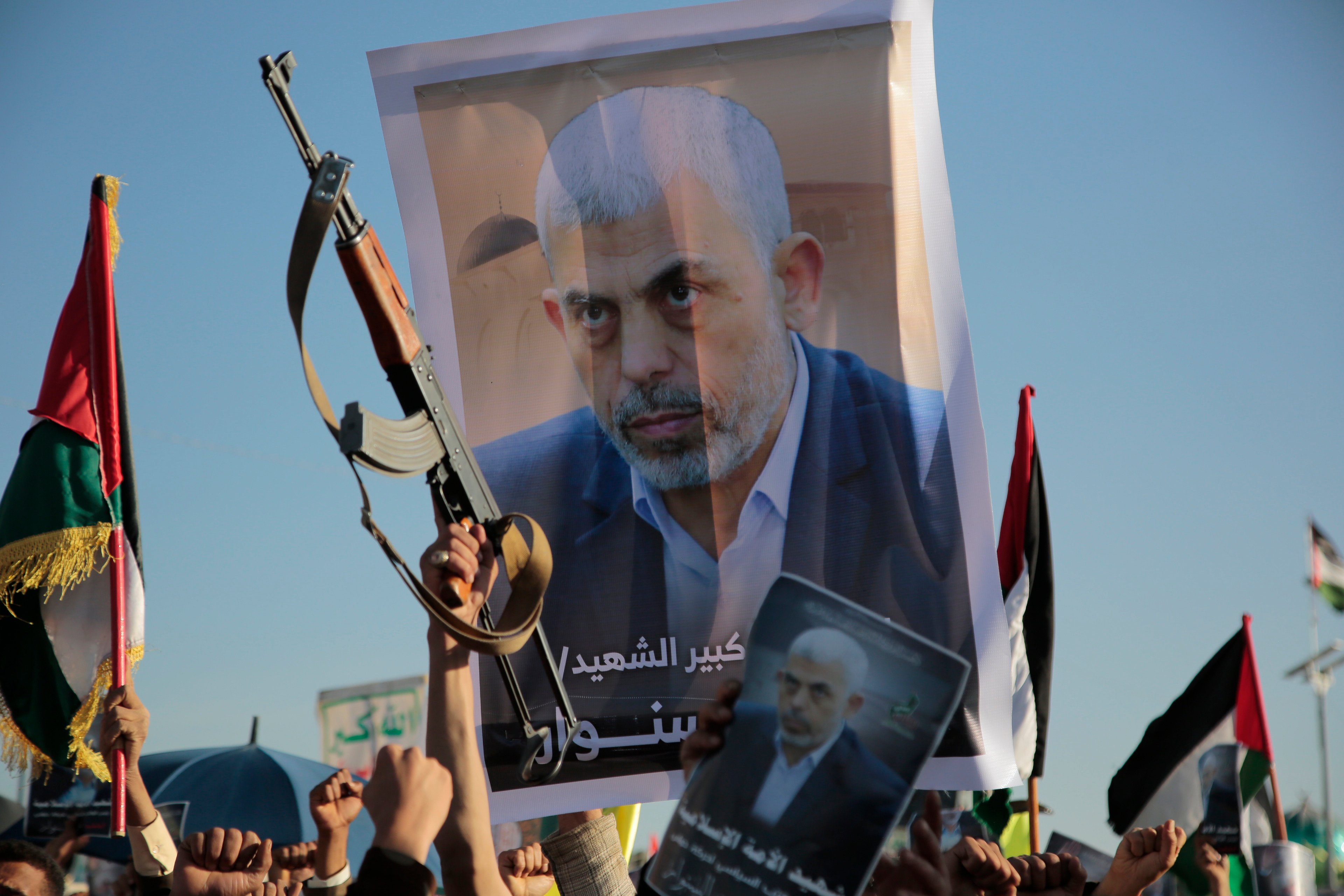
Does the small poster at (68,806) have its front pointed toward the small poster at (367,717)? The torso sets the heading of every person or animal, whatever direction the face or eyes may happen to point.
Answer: no

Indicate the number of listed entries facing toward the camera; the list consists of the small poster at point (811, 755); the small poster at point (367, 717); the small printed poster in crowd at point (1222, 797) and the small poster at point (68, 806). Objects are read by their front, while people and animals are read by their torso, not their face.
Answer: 4

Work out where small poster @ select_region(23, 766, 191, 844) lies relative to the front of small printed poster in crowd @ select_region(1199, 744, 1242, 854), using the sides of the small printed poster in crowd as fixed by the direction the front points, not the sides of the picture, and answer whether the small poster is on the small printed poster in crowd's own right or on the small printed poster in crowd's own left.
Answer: on the small printed poster in crowd's own right

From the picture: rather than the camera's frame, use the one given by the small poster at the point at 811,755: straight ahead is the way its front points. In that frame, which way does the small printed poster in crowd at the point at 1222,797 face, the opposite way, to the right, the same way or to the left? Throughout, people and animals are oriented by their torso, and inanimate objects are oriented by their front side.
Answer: the same way

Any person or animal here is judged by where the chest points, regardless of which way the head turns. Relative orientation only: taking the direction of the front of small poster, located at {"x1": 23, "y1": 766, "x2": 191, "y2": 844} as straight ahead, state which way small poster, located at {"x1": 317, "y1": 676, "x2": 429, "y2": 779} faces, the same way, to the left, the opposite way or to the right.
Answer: the same way

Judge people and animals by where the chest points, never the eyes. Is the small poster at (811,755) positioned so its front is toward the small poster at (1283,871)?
no

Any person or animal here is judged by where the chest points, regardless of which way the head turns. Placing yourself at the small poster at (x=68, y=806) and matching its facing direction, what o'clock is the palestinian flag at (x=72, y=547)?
The palestinian flag is roughly at 12 o'clock from the small poster.

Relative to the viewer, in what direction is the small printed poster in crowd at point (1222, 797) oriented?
toward the camera

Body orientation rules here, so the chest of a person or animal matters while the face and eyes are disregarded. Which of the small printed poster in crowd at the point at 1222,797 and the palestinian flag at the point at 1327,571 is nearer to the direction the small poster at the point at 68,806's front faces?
the small printed poster in crowd

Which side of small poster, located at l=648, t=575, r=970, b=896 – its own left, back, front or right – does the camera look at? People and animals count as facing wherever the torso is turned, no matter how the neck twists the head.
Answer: front

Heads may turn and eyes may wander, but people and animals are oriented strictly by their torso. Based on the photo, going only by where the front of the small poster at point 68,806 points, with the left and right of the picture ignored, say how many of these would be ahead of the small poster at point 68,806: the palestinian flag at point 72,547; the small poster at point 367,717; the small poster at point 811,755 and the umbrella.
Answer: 2

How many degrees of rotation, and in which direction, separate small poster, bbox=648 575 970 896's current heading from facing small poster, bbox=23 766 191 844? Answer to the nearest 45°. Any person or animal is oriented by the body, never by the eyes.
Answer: approximately 135° to its right

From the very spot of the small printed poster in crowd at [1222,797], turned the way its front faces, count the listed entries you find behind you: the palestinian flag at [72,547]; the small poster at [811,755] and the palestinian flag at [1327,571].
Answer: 1

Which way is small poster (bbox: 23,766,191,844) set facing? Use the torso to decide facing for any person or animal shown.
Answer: toward the camera

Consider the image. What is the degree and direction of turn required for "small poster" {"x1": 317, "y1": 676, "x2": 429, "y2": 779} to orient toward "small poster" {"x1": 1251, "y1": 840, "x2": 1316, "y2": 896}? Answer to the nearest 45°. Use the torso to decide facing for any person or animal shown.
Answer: approximately 90° to its left
